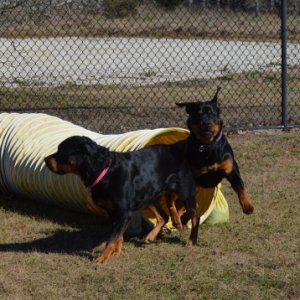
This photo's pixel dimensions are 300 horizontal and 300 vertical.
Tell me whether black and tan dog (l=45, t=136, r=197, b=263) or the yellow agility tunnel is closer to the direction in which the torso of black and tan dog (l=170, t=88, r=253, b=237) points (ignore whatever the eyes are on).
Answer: the black and tan dog

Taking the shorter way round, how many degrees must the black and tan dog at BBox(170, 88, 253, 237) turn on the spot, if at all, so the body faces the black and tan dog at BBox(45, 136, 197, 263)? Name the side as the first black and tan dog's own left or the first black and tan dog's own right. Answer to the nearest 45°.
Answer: approximately 45° to the first black and tan dog's own right

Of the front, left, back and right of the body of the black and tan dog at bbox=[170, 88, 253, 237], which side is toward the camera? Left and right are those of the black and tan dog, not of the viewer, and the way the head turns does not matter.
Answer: front
